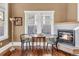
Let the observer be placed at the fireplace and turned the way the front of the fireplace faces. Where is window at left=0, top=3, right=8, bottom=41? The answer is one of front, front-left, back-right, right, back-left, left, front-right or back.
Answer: front

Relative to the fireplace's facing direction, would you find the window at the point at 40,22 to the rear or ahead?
ahead

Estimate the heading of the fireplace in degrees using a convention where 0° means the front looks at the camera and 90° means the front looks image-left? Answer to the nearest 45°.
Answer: approximately 45°

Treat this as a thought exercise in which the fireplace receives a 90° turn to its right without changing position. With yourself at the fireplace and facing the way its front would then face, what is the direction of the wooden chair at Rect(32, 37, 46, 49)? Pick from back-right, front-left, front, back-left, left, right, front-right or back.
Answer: left

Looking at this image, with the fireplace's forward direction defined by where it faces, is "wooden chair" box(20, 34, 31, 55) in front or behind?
in front
